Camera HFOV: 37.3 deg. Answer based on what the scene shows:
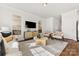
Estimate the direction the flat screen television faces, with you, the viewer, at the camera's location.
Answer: facing the viewer and to the right of the viewer
